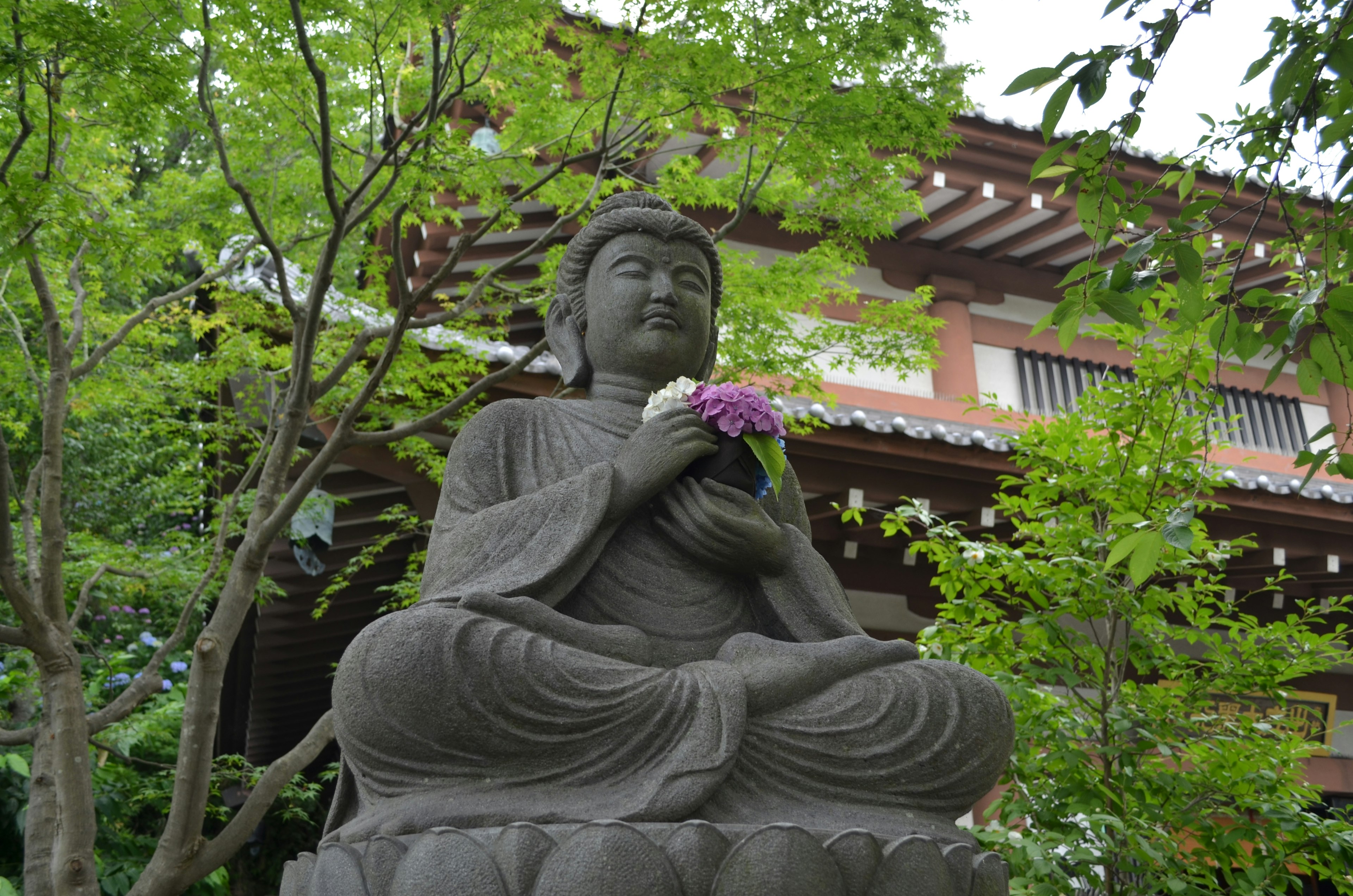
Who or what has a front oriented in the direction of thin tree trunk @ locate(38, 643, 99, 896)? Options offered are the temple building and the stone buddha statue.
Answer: the temple building

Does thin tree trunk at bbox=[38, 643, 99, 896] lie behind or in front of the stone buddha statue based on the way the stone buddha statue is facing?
behind

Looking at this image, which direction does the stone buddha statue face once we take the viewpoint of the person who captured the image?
facing the viewer and to the right of the viewer

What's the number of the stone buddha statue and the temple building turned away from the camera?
0

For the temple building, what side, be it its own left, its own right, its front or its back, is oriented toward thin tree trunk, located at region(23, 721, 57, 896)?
front

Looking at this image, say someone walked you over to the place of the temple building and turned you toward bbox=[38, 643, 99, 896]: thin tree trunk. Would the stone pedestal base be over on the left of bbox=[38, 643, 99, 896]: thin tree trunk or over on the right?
left
